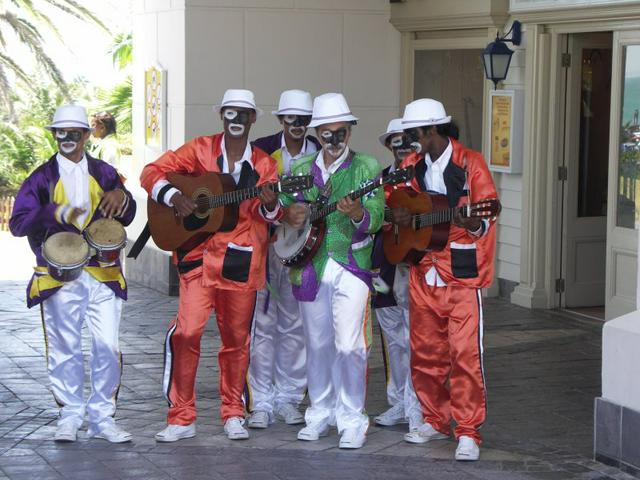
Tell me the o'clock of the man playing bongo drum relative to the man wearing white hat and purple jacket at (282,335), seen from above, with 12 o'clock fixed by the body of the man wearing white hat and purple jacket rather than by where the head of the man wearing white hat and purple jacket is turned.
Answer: The man playing bongo drum is roughly at 2 o'clock from the man wearing white hat and purple jacket.

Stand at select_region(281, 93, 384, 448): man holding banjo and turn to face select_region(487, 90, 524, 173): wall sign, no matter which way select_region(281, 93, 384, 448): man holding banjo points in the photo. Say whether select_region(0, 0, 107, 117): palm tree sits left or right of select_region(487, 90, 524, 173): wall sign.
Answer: left

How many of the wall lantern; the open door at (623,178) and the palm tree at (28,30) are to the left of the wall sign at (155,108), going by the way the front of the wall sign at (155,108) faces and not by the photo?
2

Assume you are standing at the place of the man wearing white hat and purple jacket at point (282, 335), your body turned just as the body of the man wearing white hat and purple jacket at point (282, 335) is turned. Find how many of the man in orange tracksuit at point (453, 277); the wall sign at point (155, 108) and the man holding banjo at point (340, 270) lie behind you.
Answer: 1

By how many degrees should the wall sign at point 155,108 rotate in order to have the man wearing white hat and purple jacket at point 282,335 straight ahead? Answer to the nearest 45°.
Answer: approximately 45° to its left

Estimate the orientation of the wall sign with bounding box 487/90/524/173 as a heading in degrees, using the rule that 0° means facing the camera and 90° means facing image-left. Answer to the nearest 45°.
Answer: approximately 45°

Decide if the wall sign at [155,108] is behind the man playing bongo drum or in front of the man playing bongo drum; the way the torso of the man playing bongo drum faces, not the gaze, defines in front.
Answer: behind

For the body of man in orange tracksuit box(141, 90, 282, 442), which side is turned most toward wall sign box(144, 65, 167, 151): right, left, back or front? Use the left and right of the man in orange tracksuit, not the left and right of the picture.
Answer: back

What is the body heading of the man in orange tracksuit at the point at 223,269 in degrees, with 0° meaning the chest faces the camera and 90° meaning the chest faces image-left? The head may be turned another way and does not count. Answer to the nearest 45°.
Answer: approximately 0°

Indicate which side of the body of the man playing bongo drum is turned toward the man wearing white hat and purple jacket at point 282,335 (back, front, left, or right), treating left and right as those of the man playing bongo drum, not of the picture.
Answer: left

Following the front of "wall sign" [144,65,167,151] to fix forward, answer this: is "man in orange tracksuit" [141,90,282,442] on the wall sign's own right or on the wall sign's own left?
on the wall sign's own left

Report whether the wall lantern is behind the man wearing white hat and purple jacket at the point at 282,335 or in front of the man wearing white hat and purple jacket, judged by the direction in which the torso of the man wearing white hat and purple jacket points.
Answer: behind

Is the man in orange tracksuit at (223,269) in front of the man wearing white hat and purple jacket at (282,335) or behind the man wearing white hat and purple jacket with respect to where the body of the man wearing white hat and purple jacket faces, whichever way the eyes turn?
in front
